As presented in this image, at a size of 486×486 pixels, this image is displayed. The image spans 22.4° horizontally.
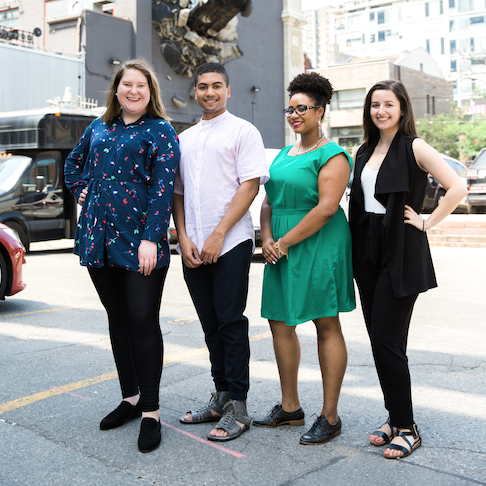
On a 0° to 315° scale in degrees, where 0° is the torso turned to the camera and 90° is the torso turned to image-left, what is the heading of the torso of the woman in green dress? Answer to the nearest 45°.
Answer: approximately 45°

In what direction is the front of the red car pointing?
to the viewer's right
